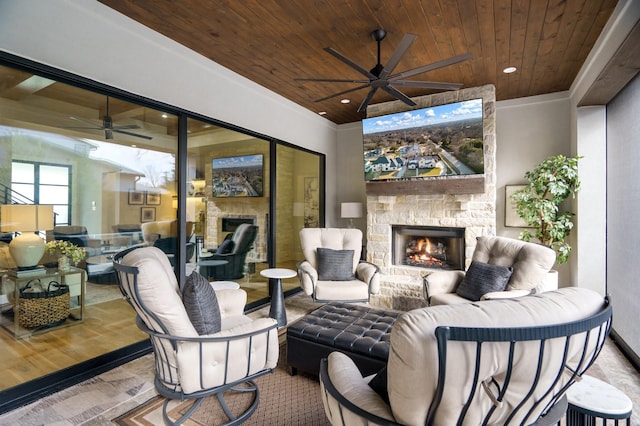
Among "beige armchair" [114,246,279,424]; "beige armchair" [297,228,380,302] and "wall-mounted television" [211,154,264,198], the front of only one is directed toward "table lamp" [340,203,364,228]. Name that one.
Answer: "beige armchair" [114,246,279,424]

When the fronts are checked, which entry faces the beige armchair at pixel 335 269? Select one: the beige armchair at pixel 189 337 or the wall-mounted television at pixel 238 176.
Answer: the beige armchair at pixel 189 337

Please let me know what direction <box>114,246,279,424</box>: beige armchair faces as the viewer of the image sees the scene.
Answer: facing away from the viewer and to the right of the viewer

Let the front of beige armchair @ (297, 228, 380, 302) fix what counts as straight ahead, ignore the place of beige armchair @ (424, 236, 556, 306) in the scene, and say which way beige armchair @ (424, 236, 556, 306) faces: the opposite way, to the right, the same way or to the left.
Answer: to the right

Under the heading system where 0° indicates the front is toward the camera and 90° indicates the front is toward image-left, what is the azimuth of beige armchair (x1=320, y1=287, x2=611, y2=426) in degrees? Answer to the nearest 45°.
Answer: approximately 135°

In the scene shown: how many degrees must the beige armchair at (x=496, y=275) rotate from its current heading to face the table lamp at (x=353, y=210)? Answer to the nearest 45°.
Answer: approximately 90° to its right

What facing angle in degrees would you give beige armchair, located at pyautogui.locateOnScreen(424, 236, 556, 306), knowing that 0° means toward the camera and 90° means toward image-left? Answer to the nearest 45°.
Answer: approximately 45°

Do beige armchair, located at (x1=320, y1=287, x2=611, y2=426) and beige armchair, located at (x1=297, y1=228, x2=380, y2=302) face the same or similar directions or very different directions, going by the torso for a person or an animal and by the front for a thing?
very different directions
